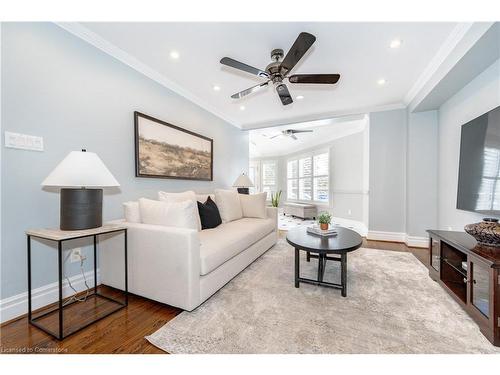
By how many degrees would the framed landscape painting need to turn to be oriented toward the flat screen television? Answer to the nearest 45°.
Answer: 0° — it already faces it

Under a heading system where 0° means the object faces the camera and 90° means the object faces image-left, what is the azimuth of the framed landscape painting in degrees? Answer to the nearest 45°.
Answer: approximately 315°

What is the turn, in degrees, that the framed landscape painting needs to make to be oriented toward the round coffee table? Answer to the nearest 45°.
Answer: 0° — it already faces it

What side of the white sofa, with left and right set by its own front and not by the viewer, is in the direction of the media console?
front

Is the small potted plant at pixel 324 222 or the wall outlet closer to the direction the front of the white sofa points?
the small potted plant

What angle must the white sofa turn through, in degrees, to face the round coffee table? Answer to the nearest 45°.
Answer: approximately 45° to its left

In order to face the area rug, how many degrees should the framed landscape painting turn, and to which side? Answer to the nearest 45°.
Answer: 0° — it already faces it

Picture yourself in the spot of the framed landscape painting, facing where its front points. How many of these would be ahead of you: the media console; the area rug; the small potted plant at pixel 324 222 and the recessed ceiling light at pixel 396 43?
4

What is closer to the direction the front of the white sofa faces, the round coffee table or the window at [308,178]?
the round coffee table

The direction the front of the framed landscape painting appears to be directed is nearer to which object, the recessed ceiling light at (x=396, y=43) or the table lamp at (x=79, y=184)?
the recessed ceiling light

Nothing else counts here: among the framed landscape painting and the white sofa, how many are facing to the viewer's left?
0

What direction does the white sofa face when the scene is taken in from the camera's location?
facing the viewer and to the right of the viewer

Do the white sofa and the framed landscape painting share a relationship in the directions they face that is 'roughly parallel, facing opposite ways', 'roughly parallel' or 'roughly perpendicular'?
roughly parallel

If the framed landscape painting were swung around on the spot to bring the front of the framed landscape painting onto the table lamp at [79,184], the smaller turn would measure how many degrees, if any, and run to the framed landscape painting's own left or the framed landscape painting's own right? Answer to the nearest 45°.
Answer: approximately 90° to the framed landscape painting's own right

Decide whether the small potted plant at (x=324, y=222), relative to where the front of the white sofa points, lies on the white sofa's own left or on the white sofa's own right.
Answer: on the white sofa's own left

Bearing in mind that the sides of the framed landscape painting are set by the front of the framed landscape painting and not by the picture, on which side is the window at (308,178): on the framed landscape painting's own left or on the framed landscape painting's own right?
on the framed landscape painting's own left

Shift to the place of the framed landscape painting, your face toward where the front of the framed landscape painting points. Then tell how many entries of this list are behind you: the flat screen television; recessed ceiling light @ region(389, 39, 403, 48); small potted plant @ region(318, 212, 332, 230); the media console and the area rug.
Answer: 0
